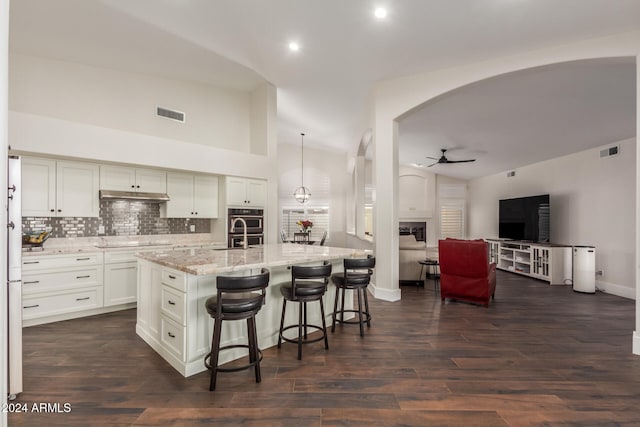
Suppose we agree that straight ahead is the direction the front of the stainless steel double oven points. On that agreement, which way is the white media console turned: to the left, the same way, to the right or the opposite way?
to the right

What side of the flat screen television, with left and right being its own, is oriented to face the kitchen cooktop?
front

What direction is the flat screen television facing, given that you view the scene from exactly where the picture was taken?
facing the viewer and to the left of the viewer

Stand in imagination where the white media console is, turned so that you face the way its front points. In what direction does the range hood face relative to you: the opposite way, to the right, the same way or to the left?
to the left

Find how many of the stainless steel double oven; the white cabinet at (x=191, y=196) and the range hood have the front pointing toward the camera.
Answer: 3

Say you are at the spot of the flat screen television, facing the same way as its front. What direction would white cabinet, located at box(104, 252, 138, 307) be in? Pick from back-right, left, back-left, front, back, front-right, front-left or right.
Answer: front

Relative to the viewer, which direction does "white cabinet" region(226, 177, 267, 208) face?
toward the camera

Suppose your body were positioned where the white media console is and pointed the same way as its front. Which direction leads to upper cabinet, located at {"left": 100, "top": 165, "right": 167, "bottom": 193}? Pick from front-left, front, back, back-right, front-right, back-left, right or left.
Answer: front

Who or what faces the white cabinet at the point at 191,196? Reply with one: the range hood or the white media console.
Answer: the white media console

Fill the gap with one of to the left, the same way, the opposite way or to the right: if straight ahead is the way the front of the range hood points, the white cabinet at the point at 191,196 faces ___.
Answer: the same way

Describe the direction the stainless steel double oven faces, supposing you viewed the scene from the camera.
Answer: facing the viewer

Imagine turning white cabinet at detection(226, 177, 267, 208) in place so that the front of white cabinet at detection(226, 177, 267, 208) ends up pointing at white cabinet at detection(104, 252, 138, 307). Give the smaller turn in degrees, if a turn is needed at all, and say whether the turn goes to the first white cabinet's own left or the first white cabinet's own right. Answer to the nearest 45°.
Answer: approximately 45° to the first white cabinet's own right

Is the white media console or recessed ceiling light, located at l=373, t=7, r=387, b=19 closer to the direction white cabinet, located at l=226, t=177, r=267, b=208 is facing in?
the recessed ceiling light

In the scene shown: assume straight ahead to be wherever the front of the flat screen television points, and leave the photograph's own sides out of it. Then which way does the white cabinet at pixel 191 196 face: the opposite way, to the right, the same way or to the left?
to the left

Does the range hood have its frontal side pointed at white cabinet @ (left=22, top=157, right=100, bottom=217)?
no
